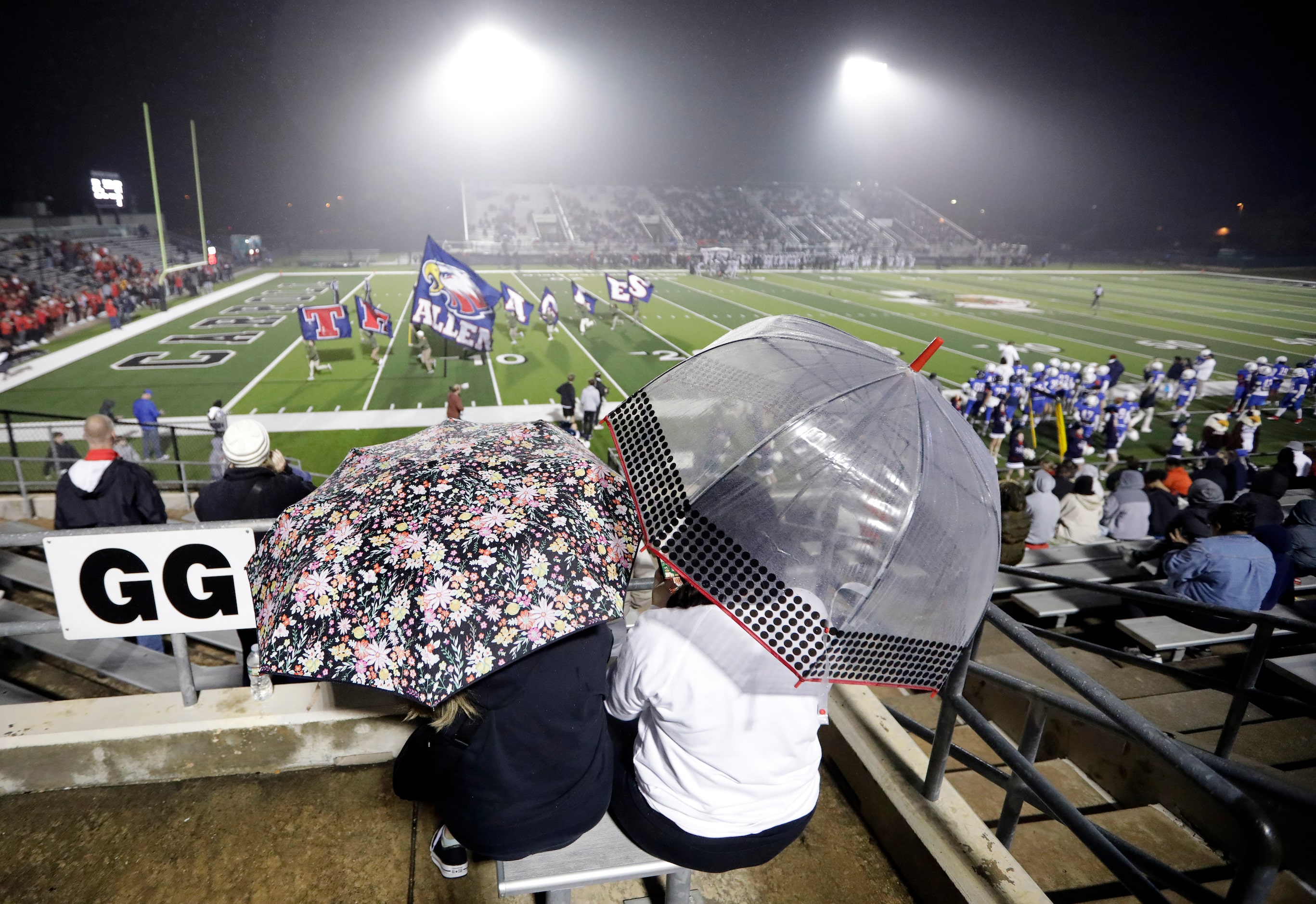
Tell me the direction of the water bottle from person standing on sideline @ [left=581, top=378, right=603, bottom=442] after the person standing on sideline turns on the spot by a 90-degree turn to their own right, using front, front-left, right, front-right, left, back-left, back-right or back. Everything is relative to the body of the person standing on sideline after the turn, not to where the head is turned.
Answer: right

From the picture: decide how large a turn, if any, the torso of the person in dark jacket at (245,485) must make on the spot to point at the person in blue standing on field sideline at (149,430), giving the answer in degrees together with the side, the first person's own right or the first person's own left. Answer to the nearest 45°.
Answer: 0° — they already face them

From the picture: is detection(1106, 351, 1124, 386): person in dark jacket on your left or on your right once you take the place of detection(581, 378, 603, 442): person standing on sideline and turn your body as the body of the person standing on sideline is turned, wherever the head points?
on your right

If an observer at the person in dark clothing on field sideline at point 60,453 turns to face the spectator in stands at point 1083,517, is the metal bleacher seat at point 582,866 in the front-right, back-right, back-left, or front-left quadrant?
front-right

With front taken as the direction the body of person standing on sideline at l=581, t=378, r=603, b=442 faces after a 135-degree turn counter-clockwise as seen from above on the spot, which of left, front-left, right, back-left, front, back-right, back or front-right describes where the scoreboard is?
right

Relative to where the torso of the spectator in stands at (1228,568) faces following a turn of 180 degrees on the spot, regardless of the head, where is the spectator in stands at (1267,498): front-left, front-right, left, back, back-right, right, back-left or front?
back-left

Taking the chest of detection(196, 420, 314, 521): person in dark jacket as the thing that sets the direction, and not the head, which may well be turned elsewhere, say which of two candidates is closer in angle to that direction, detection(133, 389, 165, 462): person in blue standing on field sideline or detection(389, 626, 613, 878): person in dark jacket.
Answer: the person in blue standing on field sideline

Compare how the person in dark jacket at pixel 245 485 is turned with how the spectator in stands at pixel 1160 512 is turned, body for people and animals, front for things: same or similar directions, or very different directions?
same or similar directions

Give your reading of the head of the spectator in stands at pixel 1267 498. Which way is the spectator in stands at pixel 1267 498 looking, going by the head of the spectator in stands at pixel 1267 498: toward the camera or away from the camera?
away from the camera

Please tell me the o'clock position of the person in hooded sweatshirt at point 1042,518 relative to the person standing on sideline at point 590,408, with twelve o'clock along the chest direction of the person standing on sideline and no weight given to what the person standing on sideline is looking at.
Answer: The person in hooded sweatshirt is roughly at 5 o'clock from the person standing on sideline.

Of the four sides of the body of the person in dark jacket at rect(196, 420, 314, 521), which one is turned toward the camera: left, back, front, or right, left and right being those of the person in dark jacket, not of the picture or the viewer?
back

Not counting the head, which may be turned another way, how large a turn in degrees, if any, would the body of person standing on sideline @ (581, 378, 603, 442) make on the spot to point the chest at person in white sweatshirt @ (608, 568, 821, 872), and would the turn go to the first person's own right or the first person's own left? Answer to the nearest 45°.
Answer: approximately 180°

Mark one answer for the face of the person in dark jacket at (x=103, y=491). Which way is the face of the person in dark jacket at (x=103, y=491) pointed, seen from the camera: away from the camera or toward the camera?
away from the camera

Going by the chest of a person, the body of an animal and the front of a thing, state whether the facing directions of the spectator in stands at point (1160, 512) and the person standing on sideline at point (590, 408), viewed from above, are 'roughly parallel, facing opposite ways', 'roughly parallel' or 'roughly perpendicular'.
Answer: roughly parallel

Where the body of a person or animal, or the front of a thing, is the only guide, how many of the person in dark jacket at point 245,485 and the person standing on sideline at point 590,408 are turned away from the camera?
2

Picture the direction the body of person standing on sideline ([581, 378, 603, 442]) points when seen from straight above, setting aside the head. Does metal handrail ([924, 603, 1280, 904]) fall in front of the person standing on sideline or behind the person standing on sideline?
behind

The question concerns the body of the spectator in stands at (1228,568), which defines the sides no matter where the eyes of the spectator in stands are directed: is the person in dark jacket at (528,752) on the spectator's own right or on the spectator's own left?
on the spectator's own left

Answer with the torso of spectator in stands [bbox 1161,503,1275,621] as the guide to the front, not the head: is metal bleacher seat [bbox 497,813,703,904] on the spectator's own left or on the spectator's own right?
on the spectator's own left
